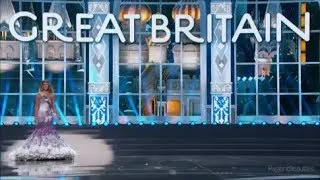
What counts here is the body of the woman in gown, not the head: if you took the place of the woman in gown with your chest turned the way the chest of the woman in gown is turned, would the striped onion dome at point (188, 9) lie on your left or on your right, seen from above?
on your left

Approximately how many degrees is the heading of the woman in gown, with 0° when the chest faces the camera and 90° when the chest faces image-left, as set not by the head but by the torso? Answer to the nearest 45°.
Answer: approximately 0°
